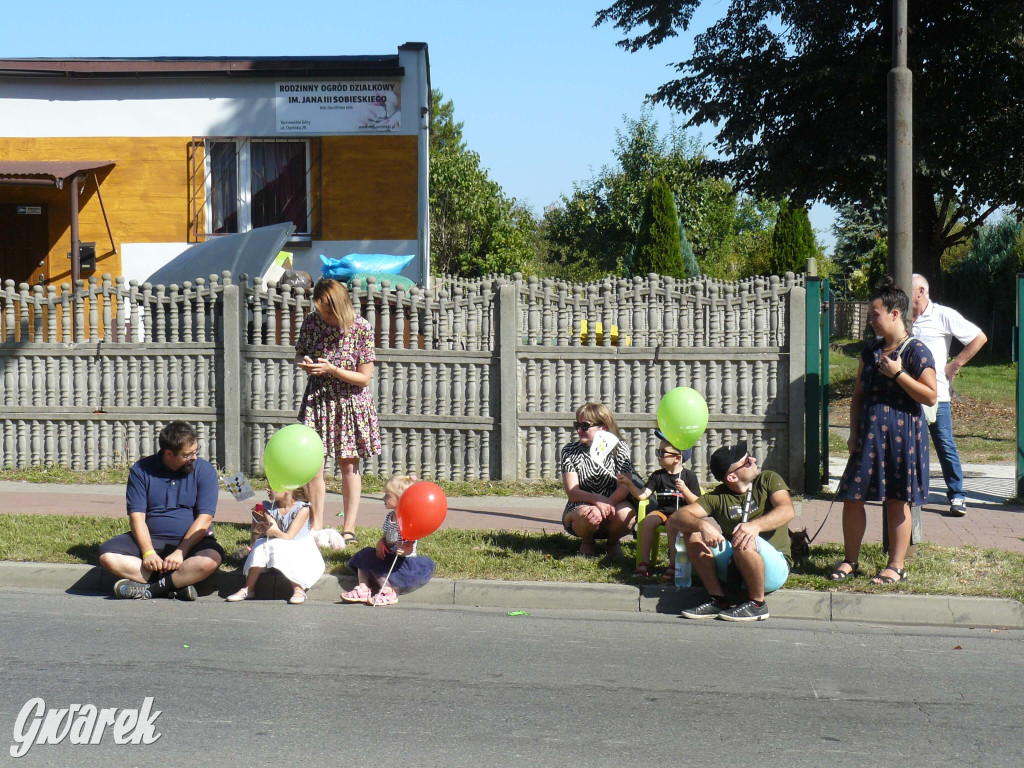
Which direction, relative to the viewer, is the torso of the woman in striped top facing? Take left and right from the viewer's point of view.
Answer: facing the viewer

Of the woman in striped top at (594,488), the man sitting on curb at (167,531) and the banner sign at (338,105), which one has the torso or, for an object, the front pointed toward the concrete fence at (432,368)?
the banner sign

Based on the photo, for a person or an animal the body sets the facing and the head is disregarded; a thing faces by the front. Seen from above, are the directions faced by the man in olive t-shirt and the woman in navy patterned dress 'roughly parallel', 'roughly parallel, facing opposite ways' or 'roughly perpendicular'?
roughly parallel

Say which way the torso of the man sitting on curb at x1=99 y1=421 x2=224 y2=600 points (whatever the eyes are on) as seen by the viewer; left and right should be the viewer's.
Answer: facing the viewer

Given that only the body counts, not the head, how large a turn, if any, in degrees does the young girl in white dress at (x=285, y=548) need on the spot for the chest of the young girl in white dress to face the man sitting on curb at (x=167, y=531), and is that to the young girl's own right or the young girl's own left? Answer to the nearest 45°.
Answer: approximately 45° to the young girl's own right

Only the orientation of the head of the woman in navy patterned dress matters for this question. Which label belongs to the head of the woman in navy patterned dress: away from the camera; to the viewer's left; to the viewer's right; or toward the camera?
to the viewer's left

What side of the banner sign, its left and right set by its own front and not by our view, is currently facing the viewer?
front

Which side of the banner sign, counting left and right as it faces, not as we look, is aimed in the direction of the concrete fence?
front

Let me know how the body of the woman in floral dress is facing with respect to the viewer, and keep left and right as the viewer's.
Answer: facing the viewer and to the left of the viewer

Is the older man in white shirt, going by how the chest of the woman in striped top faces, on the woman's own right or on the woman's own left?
on the woman's own left

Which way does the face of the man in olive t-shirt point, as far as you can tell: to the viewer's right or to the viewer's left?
to the viewer's right

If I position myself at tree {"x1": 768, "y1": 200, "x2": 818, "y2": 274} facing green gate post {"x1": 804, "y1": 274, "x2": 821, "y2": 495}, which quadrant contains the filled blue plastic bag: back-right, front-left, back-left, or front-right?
front-right

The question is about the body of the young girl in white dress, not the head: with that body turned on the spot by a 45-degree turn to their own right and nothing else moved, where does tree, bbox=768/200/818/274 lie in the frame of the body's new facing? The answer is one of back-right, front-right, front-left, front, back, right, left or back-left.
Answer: back-right

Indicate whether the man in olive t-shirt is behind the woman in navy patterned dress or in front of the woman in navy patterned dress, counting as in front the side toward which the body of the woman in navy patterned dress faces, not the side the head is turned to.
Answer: in front

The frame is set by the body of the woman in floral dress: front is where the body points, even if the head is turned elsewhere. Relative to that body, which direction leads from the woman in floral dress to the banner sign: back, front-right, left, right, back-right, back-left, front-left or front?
back-right

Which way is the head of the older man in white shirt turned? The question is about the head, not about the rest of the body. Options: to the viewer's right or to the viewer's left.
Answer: to the viewer's left
